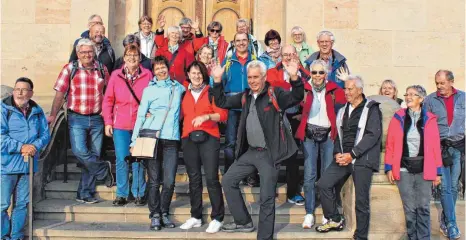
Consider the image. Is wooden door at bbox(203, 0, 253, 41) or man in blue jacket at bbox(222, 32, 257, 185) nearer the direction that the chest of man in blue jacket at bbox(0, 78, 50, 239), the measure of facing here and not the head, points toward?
the man in blue jacket

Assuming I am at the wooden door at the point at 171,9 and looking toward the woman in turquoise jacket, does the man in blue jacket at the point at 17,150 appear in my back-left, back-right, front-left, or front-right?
front-right

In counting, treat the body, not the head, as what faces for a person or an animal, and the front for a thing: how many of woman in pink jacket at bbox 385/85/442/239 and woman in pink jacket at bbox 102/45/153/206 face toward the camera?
2

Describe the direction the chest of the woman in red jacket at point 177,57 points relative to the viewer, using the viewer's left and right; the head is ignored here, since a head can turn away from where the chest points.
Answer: facing the viewer

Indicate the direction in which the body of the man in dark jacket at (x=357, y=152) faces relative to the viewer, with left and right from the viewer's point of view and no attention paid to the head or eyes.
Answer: facing the viewer and to the left of the viewer

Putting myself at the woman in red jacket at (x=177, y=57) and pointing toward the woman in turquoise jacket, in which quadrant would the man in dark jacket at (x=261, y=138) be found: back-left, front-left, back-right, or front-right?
front-left

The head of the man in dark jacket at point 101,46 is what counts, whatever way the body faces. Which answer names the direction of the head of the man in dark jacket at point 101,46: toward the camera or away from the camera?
toward the camera

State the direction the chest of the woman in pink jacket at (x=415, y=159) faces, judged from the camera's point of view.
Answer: toward the camera

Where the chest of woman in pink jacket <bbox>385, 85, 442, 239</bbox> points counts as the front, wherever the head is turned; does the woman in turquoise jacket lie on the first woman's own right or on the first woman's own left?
on the first woman's own right

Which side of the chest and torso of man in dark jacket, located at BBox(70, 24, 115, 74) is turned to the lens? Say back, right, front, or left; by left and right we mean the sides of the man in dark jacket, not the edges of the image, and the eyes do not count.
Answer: front

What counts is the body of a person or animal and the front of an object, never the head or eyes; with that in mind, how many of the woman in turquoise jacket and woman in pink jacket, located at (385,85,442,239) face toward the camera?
2
